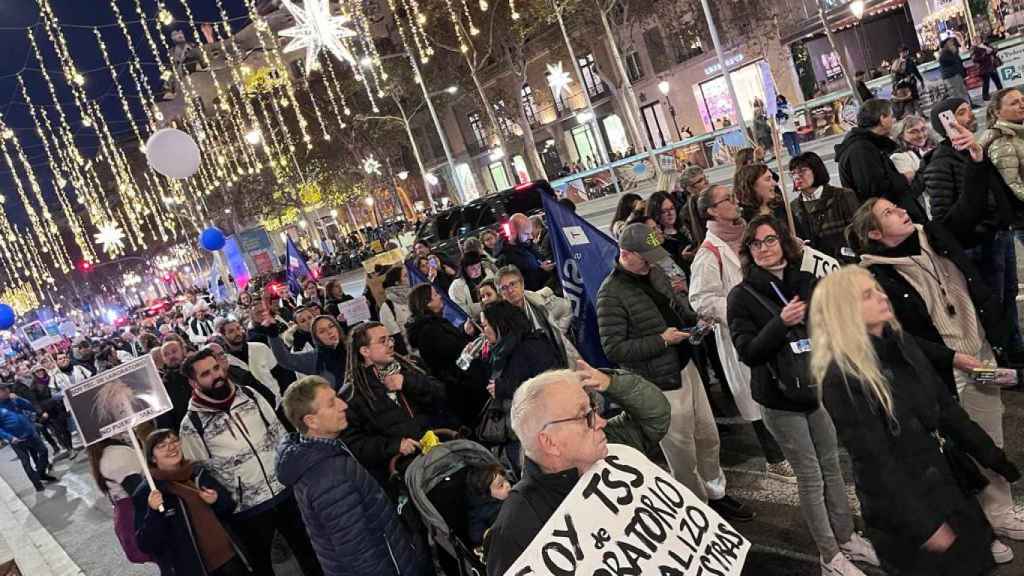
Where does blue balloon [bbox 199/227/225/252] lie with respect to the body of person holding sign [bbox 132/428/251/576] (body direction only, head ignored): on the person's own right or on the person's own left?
on the person's own left

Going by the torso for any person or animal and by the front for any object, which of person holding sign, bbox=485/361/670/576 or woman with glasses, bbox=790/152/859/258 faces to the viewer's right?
the person holding sign

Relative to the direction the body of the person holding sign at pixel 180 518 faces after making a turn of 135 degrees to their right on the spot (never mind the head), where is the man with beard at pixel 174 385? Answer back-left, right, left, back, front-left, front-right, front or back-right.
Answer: right

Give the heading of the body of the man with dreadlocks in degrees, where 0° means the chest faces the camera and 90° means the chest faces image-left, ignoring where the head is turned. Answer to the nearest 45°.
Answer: approximately 315°

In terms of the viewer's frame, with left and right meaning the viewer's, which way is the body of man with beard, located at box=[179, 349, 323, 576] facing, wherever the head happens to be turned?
facing the viewer and to the right of the viewer

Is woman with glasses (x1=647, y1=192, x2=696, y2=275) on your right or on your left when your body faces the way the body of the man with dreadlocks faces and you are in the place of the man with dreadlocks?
on your left

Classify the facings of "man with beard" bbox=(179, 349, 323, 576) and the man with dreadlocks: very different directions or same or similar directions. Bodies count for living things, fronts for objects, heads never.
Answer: same or similar directions

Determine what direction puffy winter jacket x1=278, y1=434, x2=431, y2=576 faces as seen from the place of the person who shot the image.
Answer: facing to the right of the viewer
